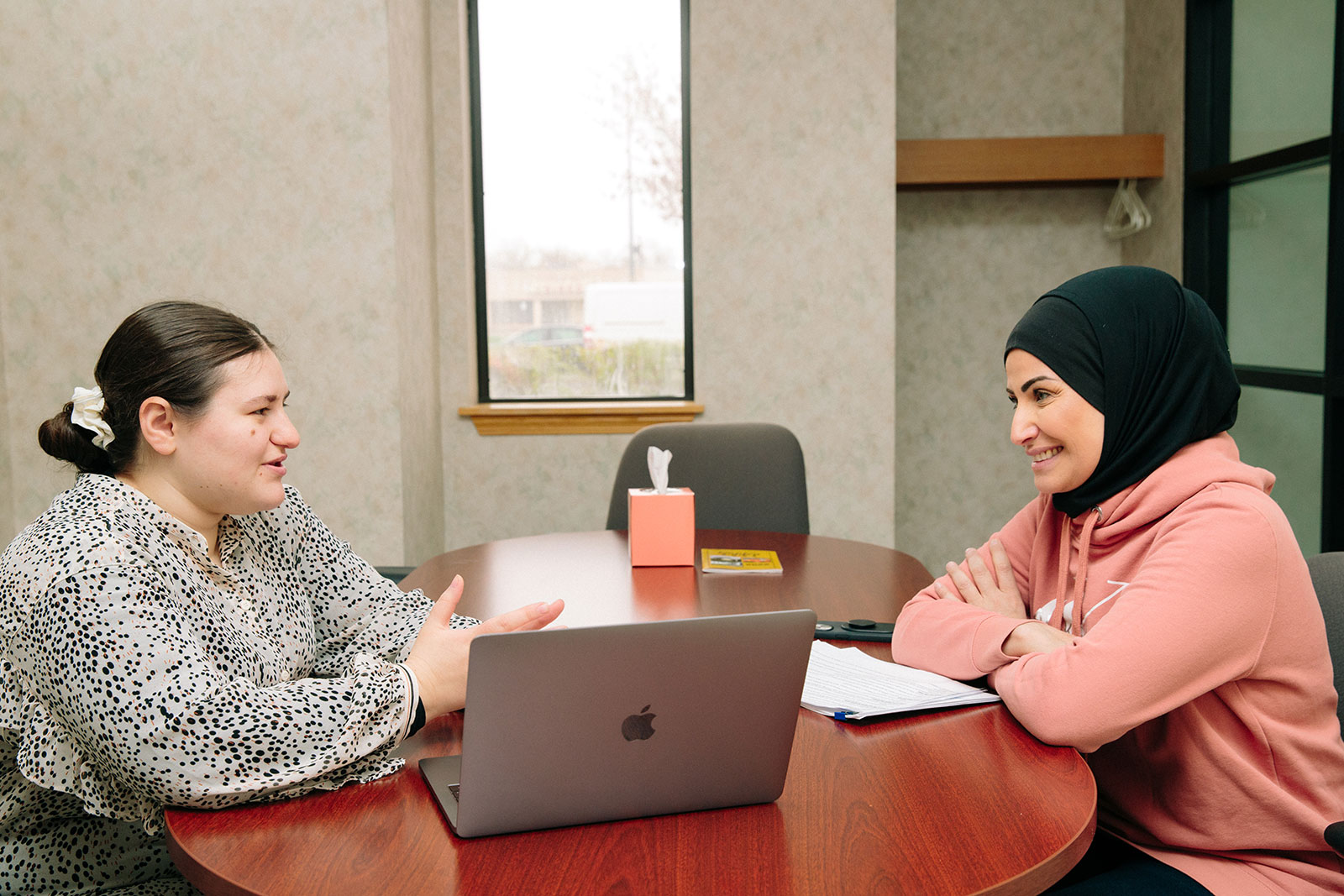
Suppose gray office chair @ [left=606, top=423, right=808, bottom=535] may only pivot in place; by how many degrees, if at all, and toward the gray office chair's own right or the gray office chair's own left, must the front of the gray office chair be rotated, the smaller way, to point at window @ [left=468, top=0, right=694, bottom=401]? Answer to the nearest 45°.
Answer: approximately 180°

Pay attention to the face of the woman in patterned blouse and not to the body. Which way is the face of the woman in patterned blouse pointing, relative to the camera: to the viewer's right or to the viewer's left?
to the viewer's right

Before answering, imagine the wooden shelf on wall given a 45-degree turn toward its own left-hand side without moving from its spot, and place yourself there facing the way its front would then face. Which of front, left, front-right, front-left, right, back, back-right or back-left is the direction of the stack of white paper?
front-right

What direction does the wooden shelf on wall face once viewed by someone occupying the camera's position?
facing the viewer

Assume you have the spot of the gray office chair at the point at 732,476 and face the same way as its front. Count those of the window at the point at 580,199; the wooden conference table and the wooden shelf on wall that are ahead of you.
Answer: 1

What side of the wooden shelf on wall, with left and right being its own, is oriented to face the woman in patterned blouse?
front

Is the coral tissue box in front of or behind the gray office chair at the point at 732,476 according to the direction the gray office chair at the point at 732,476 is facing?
in front

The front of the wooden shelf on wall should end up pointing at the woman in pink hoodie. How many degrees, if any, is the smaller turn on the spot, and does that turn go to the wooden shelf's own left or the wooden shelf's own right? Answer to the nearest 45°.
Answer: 0° — it already faces them

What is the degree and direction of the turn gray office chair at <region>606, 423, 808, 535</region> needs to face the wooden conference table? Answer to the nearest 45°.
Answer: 0° — it already faces it

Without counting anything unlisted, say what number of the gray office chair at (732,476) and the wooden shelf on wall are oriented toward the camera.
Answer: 2
